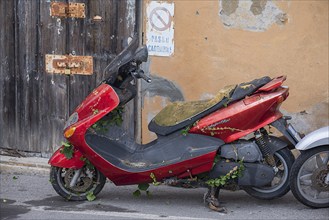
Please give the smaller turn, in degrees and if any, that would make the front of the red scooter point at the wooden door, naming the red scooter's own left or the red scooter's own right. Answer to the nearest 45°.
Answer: approximately 45° to the red scooter's own right

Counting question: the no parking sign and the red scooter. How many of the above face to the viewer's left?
1

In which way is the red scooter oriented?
to the viewer's left

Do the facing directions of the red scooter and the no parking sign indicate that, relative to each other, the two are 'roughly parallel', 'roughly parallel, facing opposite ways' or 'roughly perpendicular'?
roughly perpendicular

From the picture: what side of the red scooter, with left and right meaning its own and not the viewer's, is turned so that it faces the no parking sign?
right
